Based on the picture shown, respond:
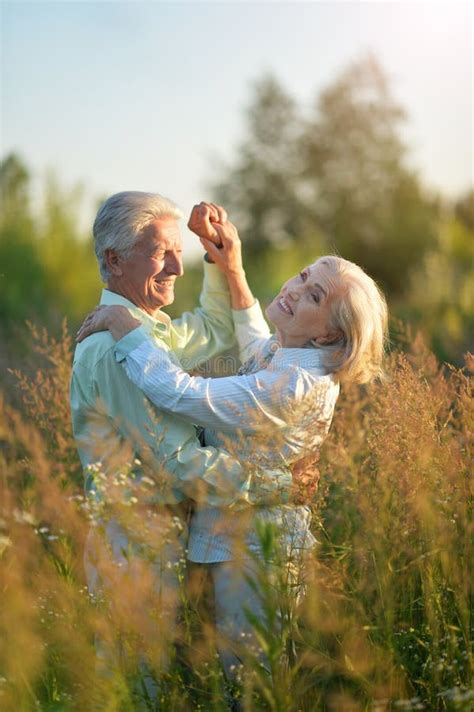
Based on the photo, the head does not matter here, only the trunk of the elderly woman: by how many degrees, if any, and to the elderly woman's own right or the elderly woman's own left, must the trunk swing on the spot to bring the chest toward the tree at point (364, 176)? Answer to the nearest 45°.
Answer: approximately 90° to the elderly woman's own right

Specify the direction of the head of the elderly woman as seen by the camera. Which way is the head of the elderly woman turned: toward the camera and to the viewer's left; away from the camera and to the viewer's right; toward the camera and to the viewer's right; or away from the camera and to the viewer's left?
toward the camera and to the viewer's left

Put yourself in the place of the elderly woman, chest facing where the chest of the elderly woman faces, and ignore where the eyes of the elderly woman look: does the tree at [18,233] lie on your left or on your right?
on your right

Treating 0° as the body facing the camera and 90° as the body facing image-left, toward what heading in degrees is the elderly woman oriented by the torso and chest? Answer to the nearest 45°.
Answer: approximately 90°

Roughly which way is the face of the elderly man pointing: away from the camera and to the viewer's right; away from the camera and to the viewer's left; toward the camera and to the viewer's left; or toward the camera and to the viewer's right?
toward the camera and to the viewer's right
